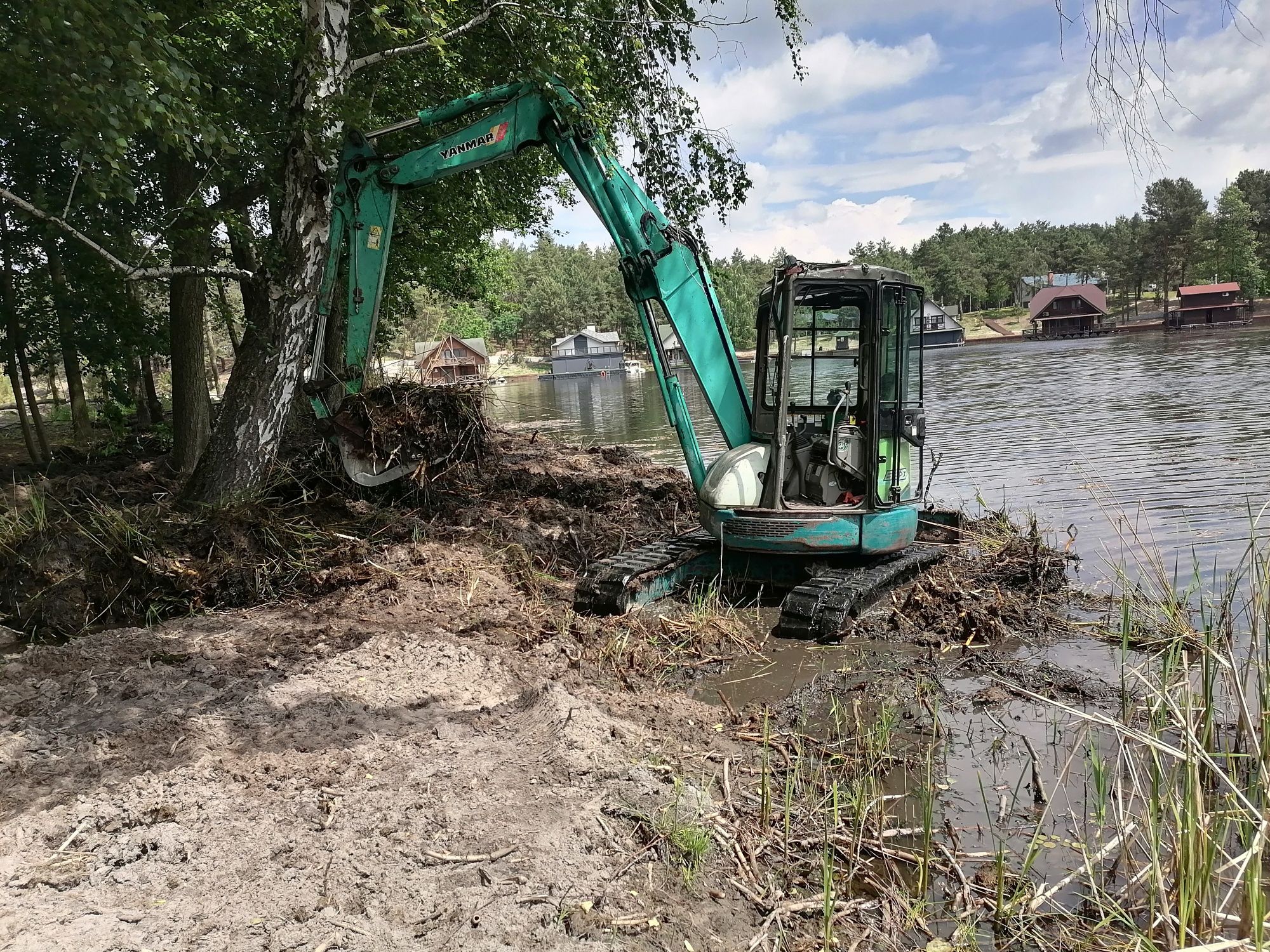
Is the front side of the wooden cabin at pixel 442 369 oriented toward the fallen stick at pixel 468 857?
yes

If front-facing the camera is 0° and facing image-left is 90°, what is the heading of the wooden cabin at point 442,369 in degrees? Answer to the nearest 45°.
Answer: approximately 0°

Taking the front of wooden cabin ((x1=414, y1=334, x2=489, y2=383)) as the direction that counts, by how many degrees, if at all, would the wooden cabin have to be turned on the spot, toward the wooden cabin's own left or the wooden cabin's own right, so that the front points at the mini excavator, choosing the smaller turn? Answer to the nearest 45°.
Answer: approximately 45° to the wooden cabin's own left

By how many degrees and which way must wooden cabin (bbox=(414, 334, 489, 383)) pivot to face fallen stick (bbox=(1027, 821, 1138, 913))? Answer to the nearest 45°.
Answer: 0° — it already faces it

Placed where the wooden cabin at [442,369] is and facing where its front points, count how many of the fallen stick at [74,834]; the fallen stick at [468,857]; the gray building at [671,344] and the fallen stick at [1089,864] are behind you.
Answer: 0

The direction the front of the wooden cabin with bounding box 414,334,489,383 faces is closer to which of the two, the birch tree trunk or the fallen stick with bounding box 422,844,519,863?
the fallen stick

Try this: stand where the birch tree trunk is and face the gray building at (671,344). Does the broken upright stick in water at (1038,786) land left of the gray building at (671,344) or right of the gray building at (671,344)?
right

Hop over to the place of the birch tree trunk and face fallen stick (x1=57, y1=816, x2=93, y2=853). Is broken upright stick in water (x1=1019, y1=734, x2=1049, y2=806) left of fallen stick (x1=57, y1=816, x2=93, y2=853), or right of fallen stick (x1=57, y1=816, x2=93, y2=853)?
left

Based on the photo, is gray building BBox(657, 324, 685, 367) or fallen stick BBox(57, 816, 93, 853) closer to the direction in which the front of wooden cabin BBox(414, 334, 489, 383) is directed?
the fallen stick

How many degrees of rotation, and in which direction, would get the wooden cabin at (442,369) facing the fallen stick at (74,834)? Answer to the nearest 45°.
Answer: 0° — it already faces it
